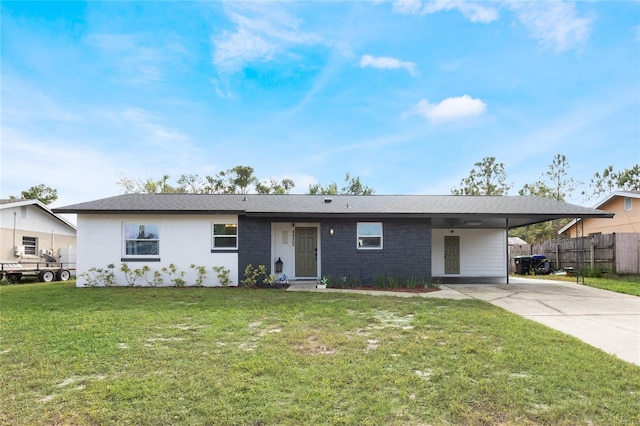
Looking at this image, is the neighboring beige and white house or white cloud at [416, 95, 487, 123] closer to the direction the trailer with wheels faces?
the neighboring beige and white house

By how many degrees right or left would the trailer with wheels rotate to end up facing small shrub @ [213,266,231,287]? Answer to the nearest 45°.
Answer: approximately 135° to its left

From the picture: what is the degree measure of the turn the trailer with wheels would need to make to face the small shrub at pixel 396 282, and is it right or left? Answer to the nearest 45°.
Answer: approximately 135° to its left

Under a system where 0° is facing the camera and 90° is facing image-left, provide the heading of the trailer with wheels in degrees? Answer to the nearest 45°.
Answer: approximately 90°
